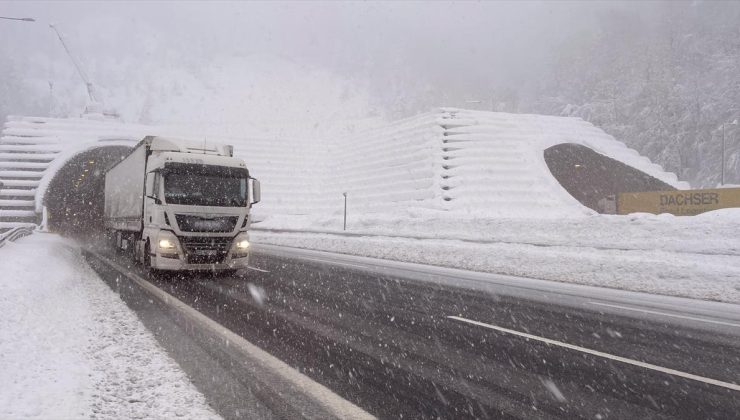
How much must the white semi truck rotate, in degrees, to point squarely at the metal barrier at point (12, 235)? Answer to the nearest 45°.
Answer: approximately 135° to its right

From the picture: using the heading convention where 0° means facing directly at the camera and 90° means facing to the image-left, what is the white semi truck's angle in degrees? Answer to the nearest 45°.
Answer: approximately 0°
